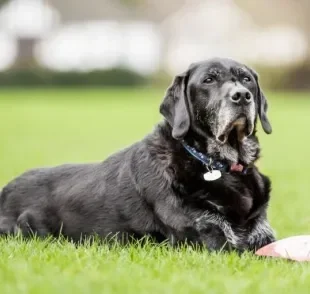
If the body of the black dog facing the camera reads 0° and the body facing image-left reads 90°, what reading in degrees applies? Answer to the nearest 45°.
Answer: approximately 315°

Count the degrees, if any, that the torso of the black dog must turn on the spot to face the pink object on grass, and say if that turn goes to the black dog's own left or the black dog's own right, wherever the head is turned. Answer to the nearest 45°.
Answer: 0° — it already faces it
